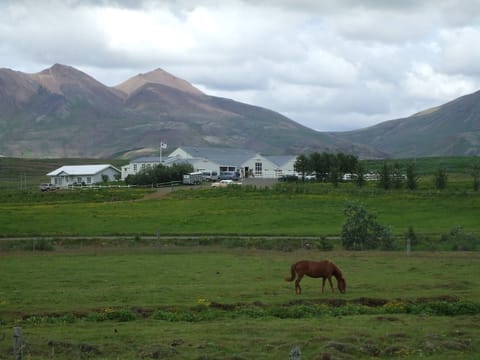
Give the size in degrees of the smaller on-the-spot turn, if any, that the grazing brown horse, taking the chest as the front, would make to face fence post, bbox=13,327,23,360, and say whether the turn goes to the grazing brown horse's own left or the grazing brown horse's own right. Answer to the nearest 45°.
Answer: approximately 135° to the grazing brown horse's own right

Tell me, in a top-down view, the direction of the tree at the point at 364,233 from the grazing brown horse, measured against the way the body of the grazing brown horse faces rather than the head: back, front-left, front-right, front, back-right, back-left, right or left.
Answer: left

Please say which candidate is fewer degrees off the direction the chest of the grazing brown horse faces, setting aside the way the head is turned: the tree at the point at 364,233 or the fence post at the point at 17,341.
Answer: the tree

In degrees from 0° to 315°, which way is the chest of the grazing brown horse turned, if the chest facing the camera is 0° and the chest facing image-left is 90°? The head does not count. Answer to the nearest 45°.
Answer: approximately 270°

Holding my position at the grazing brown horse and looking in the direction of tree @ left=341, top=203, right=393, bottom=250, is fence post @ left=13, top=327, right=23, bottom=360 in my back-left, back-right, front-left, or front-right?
back-left
